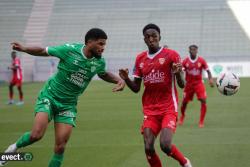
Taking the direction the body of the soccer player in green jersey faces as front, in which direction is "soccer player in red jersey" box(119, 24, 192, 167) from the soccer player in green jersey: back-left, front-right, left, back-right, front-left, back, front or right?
front-left

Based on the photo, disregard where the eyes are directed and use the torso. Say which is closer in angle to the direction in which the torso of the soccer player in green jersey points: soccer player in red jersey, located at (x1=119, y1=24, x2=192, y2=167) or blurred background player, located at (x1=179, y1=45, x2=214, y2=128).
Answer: the soccer player in red jersey

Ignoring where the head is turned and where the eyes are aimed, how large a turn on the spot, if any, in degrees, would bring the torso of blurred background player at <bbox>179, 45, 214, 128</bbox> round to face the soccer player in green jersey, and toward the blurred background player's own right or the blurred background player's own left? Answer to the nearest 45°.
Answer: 0° — they already face them

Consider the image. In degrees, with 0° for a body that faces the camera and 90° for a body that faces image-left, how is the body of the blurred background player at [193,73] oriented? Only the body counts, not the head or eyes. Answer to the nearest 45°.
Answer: approximately 0°

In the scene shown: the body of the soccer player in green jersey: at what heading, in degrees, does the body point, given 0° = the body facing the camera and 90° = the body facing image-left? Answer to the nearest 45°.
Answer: approximately 315°

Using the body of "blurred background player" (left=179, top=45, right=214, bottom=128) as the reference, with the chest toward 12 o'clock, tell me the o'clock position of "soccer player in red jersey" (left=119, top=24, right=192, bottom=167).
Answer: The soccer player in red jersey is roughly at 12 o'clock from the blurred background player.

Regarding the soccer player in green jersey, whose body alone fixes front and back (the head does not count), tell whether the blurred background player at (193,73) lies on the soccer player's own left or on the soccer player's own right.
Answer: on the soccer player's own left
